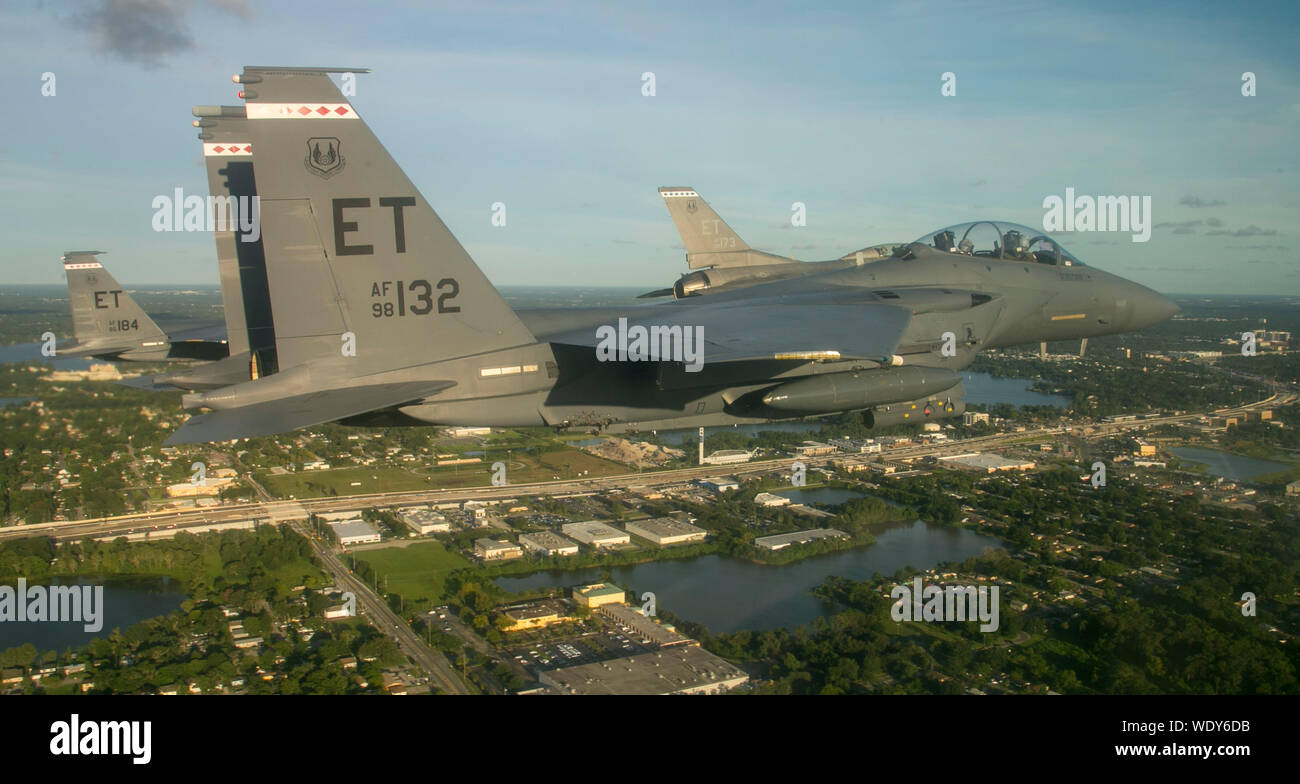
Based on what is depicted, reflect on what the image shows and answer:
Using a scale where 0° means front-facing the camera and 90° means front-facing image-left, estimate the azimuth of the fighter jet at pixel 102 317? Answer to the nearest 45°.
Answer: approximately 270°

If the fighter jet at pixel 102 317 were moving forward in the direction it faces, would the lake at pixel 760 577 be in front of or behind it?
in front

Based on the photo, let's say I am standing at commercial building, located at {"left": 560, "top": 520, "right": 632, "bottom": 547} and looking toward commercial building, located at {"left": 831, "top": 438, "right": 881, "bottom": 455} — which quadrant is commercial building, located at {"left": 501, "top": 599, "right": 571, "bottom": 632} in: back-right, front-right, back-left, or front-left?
back-right

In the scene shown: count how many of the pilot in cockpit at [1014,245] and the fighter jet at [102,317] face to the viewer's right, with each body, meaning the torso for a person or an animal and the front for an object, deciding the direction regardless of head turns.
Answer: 2

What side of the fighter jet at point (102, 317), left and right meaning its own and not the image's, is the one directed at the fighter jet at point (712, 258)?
front

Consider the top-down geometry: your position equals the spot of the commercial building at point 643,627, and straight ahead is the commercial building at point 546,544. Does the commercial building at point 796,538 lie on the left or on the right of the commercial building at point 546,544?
right

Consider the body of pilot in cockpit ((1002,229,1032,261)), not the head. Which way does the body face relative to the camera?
to the viewer's right
